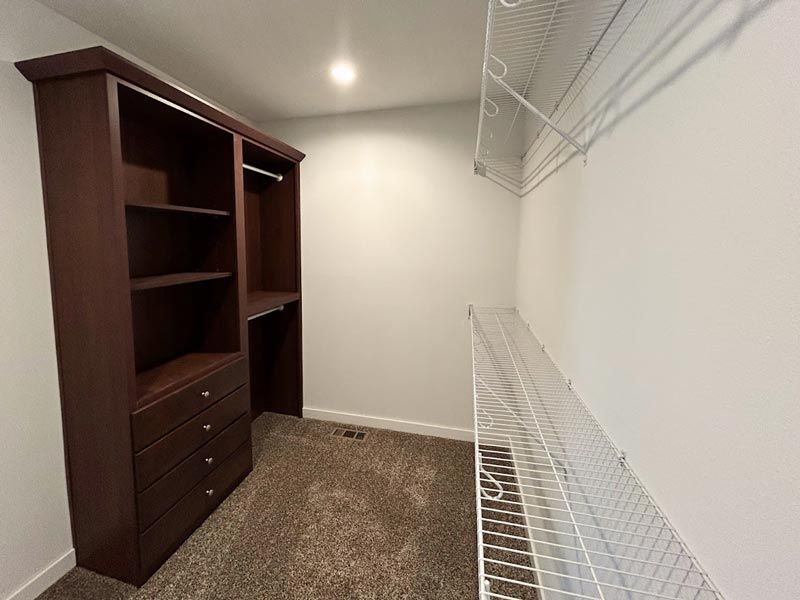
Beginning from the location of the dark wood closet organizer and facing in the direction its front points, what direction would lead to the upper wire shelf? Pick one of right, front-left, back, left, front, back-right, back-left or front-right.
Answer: front

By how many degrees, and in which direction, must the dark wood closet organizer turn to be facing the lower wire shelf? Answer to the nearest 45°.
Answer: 0° — it already faces it

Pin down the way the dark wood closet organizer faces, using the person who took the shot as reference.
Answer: facing the viewer and to the right of the viewer
